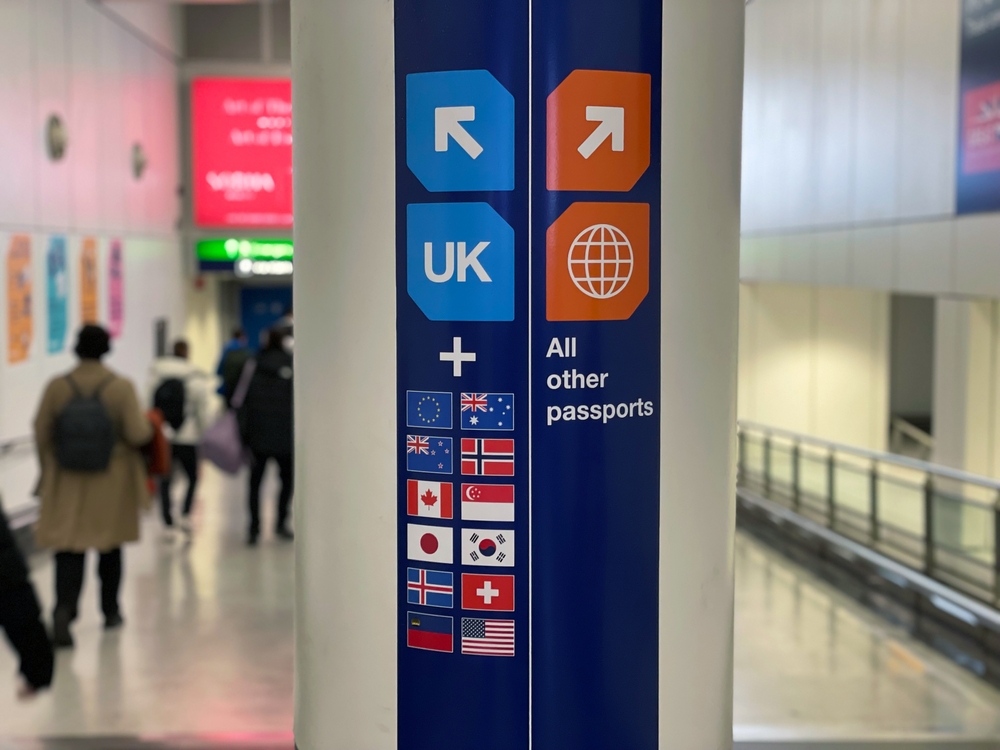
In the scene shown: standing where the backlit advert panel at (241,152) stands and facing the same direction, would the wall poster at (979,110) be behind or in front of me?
in front

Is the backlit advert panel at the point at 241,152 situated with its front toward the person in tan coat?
yes

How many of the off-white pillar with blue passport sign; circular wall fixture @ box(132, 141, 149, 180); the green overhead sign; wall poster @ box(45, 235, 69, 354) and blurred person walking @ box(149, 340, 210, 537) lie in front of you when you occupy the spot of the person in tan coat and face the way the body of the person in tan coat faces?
4

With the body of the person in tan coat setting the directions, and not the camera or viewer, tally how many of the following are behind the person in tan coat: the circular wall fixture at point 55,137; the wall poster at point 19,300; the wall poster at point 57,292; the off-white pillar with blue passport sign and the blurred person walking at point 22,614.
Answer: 2

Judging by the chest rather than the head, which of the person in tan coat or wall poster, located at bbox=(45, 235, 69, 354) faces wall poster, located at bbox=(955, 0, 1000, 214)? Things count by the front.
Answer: wall poster, located at bbox=(45, 235, 69, 354)

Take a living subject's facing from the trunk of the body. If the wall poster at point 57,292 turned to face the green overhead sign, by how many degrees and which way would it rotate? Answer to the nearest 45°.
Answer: approximately 90° to its left

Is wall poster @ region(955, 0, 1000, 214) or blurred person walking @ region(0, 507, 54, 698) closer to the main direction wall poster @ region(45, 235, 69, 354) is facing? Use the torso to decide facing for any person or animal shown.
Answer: the wall poster

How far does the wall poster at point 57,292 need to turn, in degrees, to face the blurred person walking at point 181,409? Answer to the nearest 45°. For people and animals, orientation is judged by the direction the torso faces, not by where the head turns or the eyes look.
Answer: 0° — it already faces them

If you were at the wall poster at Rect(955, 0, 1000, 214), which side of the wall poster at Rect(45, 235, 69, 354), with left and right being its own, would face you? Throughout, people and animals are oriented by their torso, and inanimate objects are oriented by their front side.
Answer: front

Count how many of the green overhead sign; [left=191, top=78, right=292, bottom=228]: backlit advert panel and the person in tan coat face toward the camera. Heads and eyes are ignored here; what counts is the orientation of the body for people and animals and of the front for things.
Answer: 2

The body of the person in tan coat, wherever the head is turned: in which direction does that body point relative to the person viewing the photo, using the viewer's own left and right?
facing away from the viewer

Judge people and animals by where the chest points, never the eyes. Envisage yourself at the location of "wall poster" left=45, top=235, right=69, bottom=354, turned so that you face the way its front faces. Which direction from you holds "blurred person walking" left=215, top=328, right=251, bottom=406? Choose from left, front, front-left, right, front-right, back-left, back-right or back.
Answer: front-left

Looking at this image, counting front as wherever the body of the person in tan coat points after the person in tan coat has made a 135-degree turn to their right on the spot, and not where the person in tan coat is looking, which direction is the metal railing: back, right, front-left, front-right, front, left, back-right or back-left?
front-left

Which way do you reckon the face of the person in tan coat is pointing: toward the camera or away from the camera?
away from the camera

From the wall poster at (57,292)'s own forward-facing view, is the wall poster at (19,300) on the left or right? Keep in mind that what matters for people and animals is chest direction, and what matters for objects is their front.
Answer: on its right

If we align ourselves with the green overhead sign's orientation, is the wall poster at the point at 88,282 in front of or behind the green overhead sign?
in front
